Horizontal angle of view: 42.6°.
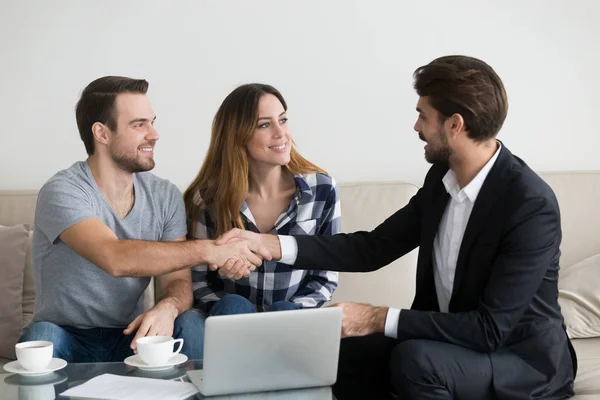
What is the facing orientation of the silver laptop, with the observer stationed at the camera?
facing away from the viewer

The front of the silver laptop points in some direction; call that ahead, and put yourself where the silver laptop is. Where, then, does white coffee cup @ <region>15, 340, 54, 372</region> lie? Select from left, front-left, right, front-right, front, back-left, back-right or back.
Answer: left

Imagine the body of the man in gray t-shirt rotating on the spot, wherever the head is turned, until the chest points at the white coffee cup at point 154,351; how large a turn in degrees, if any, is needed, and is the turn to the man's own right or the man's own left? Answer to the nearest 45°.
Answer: approximately 45° to the man's own right

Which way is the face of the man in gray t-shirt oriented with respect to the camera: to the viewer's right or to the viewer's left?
to the viewer's right

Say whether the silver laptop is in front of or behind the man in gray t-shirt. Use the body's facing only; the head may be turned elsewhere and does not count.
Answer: in front

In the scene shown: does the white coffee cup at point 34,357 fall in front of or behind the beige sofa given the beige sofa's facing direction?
in front

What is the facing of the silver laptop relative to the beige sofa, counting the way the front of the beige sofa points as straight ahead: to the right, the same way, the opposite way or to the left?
the opposite way

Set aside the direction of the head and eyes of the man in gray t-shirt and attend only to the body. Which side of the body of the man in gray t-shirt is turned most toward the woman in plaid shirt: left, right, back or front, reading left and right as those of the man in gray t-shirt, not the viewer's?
left

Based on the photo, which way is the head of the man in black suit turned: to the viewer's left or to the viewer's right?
to the viewer's left
